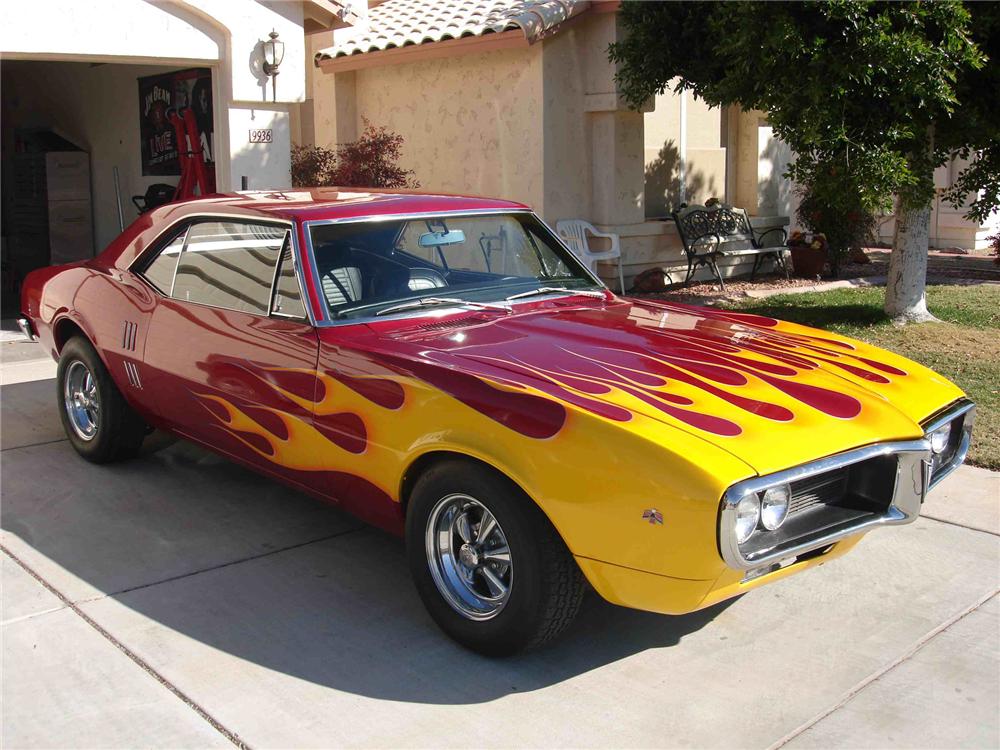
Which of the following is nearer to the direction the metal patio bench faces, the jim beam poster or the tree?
the tree

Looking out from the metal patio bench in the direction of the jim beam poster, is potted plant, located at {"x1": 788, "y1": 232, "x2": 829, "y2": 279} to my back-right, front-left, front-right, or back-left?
back-right

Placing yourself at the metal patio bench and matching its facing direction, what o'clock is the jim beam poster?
The jim beam poster is roughly at 4 o'clock from the metal patio bench.

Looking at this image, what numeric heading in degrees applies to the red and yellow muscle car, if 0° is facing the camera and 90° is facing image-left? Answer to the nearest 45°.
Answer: approximately 315°

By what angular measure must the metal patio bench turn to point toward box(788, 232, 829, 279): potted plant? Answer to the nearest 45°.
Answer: approximately 90° to its left

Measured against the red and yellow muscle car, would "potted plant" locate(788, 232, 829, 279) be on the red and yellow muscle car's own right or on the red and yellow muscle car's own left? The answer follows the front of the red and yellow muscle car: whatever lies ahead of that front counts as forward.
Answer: on the red and yellow muscle car's own left
